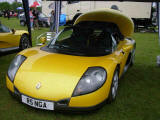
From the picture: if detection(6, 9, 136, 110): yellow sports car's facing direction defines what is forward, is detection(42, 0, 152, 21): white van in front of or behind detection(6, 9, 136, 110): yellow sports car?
behind

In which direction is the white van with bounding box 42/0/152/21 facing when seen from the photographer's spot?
facing to the left of the viewer

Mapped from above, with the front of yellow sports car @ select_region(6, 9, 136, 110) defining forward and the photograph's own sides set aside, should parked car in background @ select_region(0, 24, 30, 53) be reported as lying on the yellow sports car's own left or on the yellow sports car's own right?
on the yellow sports car's own right

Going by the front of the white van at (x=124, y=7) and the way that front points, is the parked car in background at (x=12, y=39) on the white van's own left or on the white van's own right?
on the white van's own left

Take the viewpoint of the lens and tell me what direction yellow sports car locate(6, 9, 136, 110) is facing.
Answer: facing the viewer and to the left of the viewer
